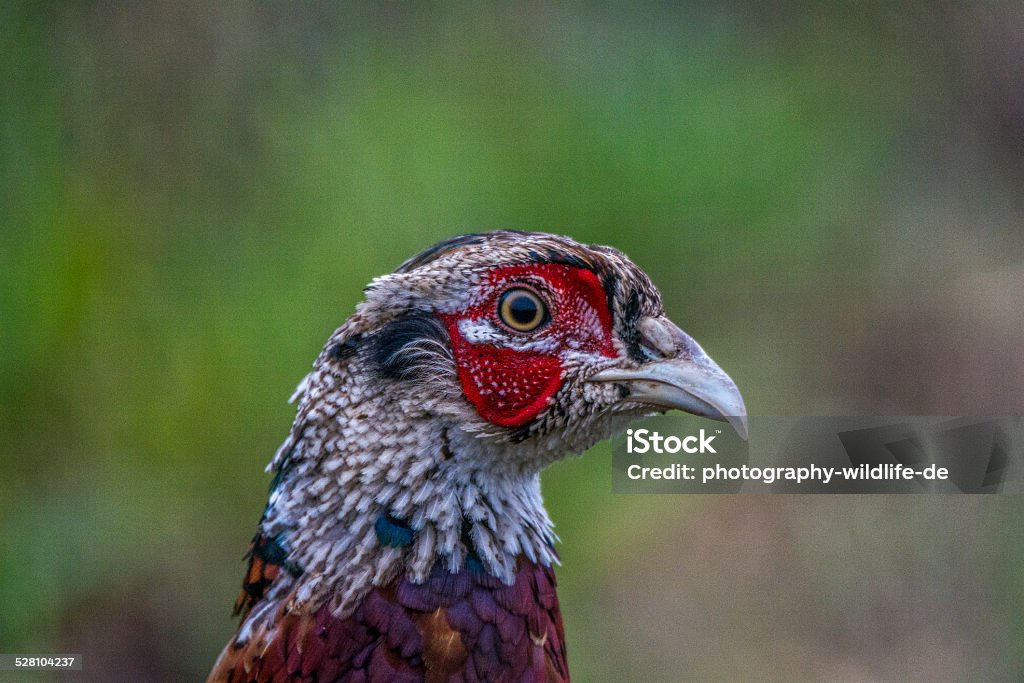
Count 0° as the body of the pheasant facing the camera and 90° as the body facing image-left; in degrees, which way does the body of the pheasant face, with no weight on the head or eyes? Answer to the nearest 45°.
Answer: approximately 270°
